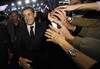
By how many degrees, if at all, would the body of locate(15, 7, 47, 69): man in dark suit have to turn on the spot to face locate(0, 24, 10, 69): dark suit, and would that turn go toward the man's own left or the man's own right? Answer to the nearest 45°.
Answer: approximately 135° to the man's own right

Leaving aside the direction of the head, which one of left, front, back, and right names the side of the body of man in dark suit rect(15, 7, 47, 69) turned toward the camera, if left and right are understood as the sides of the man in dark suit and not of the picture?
front
